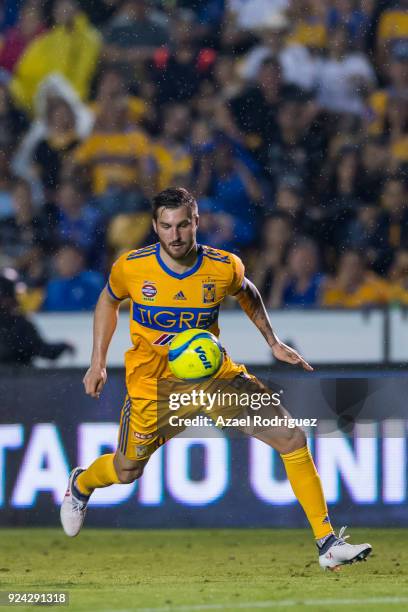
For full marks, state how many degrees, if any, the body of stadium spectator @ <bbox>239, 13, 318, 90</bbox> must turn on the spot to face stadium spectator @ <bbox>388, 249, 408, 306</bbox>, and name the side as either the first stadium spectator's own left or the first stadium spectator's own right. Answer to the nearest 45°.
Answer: approximately 45° to the first stadium spectator's own left

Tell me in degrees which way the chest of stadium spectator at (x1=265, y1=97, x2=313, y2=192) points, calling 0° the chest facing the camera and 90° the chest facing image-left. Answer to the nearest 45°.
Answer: approximately 0°

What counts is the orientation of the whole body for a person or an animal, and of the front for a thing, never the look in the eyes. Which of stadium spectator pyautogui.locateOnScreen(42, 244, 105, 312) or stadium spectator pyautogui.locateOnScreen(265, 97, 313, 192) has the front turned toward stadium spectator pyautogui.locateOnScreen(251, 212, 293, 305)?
stadium spectator pyautogui.locateOnScreen(265, 97, 313, 192)

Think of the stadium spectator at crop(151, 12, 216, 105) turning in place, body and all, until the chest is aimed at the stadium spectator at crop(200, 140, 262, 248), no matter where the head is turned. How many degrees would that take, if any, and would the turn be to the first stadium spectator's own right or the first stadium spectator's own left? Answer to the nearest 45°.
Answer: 0° — they already face them

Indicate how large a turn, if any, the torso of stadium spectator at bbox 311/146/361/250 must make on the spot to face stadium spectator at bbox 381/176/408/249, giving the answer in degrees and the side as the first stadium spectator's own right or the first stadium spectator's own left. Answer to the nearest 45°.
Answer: approximately 90° to the first stadium spectator's own left

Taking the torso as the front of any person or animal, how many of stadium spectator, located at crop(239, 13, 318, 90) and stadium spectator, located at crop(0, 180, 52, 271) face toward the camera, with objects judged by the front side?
2

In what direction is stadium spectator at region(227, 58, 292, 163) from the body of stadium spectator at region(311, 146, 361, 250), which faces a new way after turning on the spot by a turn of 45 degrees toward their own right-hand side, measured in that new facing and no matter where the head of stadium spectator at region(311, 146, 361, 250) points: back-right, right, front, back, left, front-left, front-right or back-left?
right

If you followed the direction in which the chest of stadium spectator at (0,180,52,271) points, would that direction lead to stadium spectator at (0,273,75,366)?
yes
